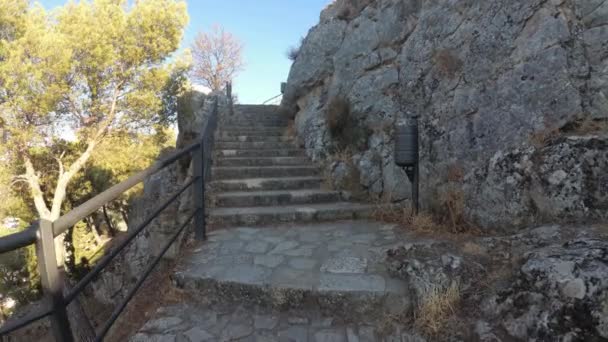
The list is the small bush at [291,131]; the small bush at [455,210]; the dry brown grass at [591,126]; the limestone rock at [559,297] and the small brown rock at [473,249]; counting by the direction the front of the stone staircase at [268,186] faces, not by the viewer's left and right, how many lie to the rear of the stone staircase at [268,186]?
1

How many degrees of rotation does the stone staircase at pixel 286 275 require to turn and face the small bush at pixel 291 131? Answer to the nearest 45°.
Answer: approximately 180°

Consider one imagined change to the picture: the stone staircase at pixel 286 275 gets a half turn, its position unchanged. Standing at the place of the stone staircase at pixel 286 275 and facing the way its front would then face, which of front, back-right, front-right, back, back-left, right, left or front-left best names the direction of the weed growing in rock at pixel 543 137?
right

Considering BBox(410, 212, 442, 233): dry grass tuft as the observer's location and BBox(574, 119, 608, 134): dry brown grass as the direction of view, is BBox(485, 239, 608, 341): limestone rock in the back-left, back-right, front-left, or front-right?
front-right

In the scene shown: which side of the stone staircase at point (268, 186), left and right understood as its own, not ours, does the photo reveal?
front

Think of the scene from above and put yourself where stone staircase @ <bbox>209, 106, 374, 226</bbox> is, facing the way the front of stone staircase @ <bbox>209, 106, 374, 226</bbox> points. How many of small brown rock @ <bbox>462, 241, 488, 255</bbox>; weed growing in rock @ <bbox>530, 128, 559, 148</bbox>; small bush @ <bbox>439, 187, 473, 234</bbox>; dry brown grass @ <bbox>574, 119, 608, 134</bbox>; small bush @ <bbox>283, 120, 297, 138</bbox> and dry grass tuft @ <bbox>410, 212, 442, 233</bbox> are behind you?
1

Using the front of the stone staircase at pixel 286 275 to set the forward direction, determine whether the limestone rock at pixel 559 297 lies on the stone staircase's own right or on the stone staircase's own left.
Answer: on the stone staircase's own left

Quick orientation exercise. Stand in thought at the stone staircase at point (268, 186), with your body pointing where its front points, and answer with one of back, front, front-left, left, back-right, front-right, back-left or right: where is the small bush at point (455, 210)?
front-left
